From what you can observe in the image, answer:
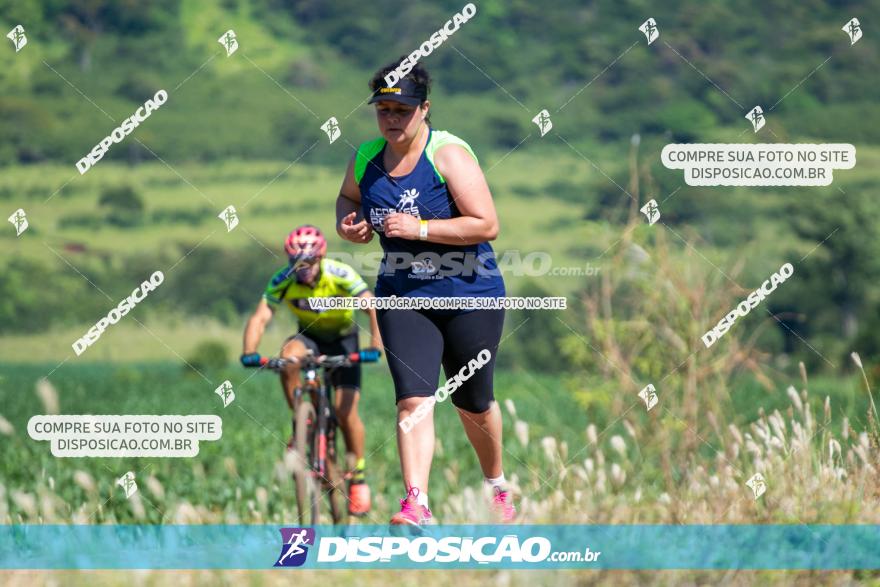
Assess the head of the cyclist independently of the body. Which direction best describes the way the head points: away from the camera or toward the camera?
toward the camera

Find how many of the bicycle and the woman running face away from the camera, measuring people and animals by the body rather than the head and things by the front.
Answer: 0

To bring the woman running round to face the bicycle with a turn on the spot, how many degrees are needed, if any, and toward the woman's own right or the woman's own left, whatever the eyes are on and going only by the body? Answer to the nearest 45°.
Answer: approximately 135° to the woman's own right

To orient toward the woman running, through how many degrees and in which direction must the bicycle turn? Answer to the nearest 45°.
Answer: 0° — it already faces them

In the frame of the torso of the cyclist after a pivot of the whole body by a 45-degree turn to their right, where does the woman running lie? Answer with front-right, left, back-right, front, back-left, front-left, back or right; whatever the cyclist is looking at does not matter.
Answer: front-left

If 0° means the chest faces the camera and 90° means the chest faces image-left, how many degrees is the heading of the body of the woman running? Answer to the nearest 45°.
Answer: approximately 45°

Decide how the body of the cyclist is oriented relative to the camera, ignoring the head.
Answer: toward the camera
